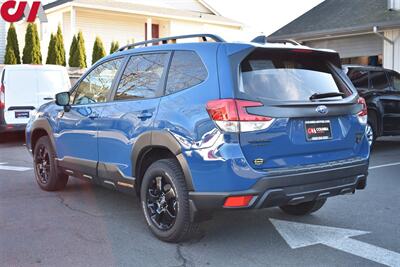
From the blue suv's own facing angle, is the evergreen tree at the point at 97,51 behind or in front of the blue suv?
in front

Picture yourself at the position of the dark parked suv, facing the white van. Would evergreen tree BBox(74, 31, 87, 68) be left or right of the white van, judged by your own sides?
right

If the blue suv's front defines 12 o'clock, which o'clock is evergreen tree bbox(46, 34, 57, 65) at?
The evergreen tree is roughly at 1 o'clock from the blue suv.

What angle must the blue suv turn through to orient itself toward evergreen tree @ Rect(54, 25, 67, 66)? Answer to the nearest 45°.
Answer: approximately 45° to its right

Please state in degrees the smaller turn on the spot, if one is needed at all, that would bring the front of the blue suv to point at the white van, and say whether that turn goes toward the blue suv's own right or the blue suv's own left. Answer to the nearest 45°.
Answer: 0° — it already faces it

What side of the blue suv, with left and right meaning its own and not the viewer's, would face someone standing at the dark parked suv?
right

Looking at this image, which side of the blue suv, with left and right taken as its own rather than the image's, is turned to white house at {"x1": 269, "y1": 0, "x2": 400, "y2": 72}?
right

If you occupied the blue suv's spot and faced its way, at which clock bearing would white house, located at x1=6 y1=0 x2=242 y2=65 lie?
The white house is roughly at 1 o'clock from the blue suv.

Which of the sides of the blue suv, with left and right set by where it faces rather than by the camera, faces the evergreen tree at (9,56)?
front

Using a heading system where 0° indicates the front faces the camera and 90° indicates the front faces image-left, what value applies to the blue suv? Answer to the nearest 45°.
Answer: approximately 135°

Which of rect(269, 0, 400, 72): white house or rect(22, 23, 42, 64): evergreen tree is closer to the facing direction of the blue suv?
the evergreen tree

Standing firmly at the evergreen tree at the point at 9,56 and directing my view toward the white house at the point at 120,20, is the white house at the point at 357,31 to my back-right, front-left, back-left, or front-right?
front-right

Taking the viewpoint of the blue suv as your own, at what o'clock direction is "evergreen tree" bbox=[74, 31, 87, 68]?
The evergreen tree is roughly at 1 o'clock from the blue suv.
